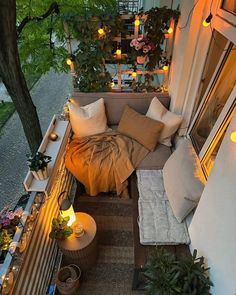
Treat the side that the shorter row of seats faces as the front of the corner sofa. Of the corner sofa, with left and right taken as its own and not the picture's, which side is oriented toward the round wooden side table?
front

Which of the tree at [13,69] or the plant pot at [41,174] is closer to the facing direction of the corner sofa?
the plant pot

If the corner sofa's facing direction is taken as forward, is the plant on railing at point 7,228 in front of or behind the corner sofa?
in front

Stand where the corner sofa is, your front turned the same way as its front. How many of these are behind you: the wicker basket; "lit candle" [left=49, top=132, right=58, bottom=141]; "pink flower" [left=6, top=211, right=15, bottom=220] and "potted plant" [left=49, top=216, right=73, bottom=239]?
0

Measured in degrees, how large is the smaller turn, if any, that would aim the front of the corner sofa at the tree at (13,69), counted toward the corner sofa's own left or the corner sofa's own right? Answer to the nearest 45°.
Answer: approximately 90° to the corner sofa's own right

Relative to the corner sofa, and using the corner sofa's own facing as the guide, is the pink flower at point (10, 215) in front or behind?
in front

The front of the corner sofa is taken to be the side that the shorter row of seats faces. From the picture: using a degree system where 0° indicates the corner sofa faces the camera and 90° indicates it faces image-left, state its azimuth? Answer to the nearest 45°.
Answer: approximately 0°

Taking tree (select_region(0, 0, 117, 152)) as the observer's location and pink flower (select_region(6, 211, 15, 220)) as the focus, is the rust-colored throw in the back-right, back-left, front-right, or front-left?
front-left

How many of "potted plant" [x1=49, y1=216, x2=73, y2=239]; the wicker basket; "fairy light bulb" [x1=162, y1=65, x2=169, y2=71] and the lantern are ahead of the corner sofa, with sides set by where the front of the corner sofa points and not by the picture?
3

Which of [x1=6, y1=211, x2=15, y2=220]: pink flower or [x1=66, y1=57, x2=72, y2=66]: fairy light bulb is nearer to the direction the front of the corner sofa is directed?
the pink flower

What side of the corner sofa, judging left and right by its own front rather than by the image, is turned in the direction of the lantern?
front

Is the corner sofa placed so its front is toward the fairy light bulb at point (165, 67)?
no

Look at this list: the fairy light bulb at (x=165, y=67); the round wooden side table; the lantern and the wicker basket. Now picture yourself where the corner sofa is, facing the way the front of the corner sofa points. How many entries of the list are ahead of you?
3

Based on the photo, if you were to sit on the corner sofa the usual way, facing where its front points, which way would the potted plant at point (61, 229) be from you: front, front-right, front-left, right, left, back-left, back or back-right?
front

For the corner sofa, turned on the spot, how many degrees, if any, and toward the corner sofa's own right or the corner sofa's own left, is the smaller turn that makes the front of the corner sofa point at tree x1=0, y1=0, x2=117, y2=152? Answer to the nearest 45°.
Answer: approximately 90° to the corner sofa's own right
